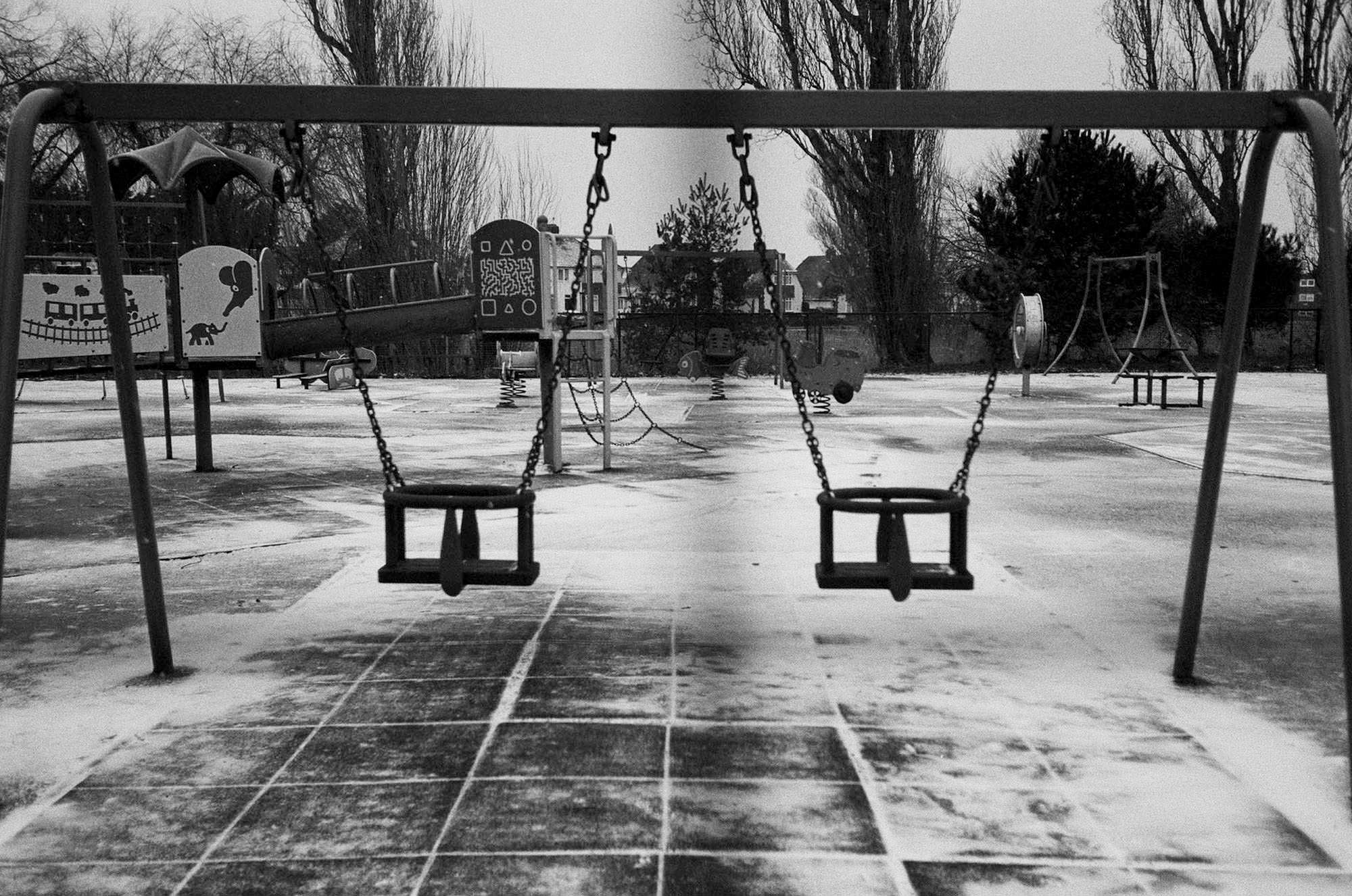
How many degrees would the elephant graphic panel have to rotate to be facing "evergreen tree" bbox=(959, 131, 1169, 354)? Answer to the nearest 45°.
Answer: approximately 135° to its left

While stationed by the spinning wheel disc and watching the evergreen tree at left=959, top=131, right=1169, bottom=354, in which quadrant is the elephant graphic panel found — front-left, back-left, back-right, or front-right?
back-left

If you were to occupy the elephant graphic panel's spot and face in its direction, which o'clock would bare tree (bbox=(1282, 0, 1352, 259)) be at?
The bare tree is roughly at 8 o'clock from the elephant graphic panel.

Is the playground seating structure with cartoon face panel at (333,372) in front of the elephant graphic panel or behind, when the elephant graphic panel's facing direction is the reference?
behind

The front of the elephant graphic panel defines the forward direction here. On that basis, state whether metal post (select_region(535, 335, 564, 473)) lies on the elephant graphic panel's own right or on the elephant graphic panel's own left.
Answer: on the elephant graphic panel's own left

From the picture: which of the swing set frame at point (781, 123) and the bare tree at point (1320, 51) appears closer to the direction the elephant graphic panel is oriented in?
the swing set frame

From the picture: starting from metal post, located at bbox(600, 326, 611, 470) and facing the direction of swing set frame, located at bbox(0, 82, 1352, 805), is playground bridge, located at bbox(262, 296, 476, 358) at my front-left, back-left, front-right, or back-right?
back-right

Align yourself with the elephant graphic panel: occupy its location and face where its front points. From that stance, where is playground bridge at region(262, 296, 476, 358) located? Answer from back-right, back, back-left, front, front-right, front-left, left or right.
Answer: back-left

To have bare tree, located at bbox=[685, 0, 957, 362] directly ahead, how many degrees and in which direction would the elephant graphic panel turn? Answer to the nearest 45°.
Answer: approximately 135° to its left

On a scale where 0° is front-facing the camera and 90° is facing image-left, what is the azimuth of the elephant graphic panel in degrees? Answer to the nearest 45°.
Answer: approximately 0°

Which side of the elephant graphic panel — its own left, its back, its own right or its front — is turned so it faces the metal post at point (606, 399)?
left

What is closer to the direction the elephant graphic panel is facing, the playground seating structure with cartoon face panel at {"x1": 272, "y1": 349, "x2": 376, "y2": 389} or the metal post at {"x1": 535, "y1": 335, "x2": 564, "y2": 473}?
the metal post

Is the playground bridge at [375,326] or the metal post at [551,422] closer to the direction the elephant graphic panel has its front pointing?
the metal post

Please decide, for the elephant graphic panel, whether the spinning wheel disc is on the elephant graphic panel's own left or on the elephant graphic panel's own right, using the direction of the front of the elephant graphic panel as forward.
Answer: on the elephant graphic panel's own left
